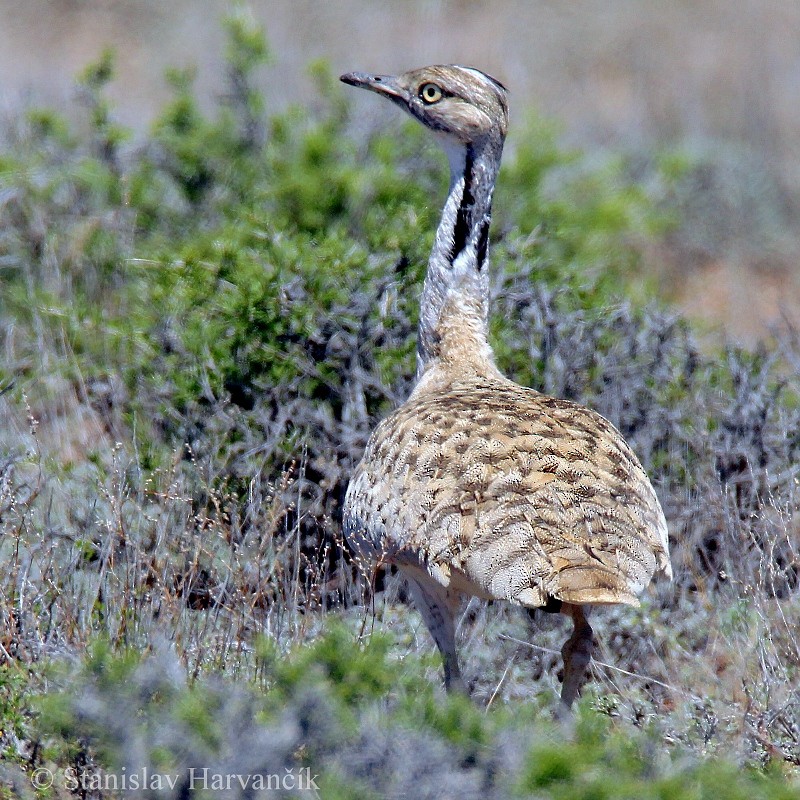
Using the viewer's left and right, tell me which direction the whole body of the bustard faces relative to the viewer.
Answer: facing away from the viewer and to the left of the viewer
